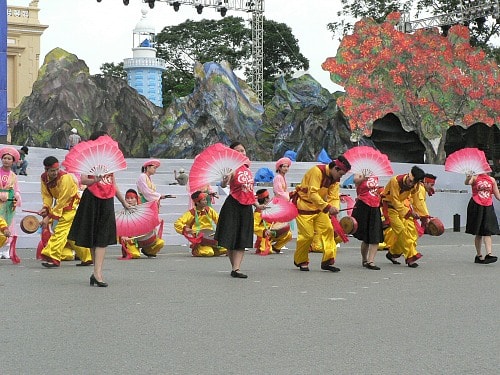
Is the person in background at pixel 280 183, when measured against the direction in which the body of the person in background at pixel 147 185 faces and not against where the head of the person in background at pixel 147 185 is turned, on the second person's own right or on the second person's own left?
on the second person's own left

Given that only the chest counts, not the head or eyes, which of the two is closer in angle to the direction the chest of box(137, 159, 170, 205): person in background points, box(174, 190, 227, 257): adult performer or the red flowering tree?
the adult performer
